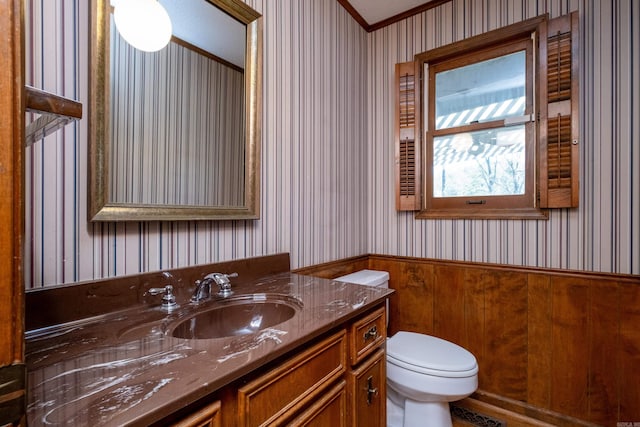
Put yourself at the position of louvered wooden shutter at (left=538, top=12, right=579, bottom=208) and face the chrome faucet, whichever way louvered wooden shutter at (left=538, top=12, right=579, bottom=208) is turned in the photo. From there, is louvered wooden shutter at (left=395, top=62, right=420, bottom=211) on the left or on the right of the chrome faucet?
right

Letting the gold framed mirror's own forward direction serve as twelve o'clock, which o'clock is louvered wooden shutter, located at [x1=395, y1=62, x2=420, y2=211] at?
The louvered wooden shutter is roughly at 10 o'clock from the gold framed mirror.

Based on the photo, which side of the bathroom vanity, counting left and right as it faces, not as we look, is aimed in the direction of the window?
left

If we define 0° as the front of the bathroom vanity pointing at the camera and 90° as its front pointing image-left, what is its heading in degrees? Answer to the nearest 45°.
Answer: approximately 315°

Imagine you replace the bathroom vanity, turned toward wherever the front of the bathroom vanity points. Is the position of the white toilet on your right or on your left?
on your left

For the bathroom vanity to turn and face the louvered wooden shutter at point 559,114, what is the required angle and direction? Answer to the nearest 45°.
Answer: approximately 45° to its left
